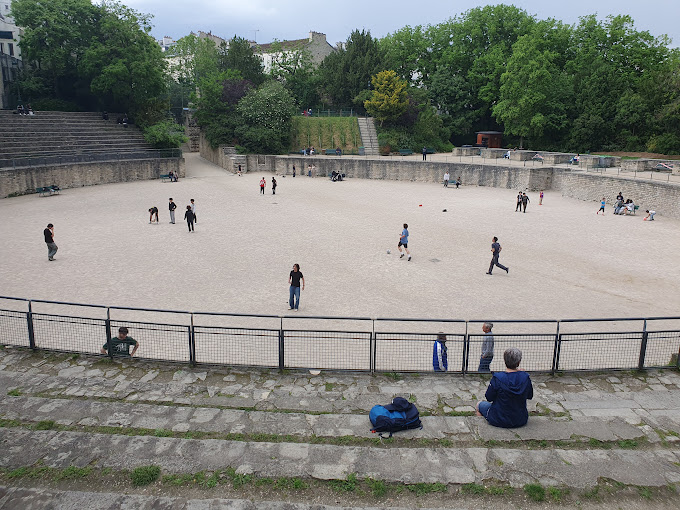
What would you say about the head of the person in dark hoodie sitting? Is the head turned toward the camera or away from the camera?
away from the camera

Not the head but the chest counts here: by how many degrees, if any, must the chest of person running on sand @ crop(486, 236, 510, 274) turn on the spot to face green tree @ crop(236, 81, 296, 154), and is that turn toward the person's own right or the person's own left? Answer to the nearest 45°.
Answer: approximately 45° to the person's own right

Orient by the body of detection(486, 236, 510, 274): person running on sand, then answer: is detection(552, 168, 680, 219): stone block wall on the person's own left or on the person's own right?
on the person's own right

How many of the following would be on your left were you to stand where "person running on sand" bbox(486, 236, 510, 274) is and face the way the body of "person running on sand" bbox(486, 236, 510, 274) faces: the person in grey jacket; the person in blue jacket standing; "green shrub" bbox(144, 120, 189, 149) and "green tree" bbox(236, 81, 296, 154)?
2

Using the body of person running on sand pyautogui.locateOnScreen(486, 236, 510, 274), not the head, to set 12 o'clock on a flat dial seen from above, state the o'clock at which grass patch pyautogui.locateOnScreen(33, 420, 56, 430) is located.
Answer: The grass patch is roughly at 10 o'clock from the person running on sand.

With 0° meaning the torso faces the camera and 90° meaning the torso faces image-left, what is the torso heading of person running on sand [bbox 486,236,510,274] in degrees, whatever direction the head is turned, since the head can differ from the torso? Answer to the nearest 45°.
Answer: approximately 90°

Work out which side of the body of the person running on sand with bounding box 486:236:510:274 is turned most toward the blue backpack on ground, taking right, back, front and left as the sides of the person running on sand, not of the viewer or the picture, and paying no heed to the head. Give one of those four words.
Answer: left

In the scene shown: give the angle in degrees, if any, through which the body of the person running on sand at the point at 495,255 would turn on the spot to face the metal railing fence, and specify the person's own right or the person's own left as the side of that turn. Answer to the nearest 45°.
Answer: approximately 90° to the person's own left

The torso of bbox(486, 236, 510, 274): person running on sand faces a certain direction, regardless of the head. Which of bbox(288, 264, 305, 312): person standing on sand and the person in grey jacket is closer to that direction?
the person standing on sand
